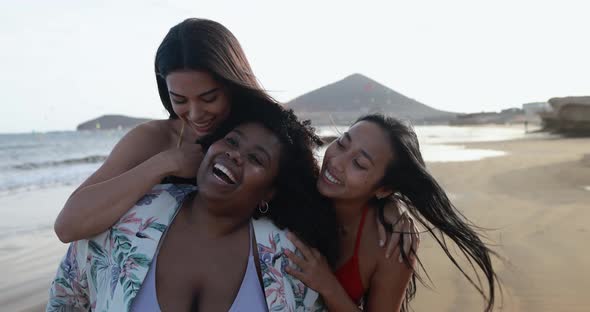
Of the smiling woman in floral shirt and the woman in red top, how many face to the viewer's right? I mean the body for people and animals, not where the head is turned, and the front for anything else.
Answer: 0

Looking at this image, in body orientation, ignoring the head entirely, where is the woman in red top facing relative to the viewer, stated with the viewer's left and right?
facing the viewer and to the left of the viewer

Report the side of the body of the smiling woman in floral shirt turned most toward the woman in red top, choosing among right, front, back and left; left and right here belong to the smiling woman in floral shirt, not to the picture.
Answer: left

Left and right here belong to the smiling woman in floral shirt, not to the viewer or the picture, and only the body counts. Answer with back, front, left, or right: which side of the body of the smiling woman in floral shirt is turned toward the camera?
front

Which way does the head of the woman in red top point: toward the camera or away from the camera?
toward the camera
